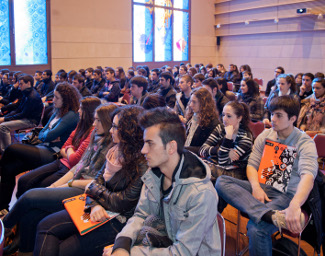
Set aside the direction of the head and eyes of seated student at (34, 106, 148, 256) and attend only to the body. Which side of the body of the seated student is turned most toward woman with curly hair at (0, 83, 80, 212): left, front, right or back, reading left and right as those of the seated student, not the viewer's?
right

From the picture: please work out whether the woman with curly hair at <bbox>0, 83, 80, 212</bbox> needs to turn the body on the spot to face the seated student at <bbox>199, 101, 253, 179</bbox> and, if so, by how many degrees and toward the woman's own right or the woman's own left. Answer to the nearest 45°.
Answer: approximately 135° to the woman's own left

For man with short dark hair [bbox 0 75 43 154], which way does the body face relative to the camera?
to the viewer's left

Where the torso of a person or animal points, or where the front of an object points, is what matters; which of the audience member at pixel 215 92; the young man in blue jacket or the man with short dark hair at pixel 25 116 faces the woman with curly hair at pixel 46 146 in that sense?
the audience member

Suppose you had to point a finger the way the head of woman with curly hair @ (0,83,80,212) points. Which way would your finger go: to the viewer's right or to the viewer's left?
to the viewer's left

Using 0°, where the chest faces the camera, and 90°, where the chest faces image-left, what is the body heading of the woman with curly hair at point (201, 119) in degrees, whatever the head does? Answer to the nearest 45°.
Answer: approximately 45°

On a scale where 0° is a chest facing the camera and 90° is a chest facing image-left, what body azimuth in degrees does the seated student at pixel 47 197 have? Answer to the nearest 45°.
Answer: approximately 90°

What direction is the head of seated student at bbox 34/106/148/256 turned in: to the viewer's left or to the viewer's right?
to the viewer's left

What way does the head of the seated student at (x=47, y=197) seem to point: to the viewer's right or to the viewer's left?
to the viewer's left

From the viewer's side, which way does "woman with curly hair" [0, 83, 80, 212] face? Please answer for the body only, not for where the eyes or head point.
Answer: to the viewer's left

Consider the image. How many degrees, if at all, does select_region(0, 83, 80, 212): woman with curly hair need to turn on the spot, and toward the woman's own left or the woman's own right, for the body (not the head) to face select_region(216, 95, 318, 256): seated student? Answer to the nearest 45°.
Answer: approximately 135° to the woman's own left
